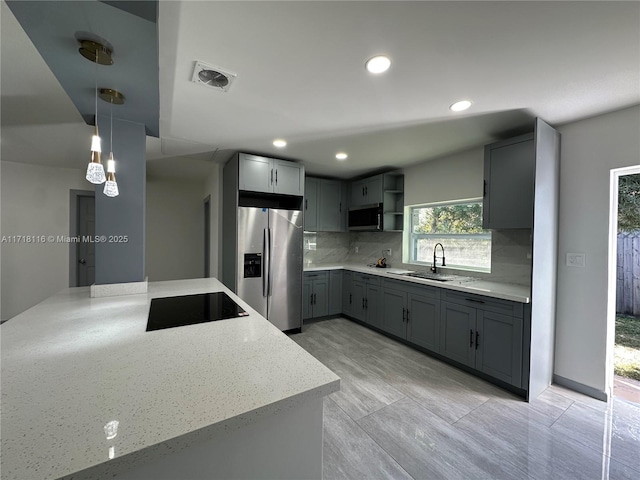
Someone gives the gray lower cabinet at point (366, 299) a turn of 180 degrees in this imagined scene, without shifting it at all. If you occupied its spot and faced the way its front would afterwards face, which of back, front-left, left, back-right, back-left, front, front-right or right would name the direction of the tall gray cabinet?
right

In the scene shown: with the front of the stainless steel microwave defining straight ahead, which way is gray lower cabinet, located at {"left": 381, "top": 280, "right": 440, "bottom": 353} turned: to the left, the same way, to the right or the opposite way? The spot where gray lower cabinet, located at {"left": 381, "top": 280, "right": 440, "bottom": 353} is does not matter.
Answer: the same way

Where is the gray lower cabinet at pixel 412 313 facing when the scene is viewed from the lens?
facing the viewer and to the left of the viewer

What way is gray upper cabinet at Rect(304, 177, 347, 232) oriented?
toward the camera

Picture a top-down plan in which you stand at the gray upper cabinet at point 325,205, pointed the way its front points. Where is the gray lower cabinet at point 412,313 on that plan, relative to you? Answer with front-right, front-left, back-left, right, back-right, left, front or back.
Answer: front-left

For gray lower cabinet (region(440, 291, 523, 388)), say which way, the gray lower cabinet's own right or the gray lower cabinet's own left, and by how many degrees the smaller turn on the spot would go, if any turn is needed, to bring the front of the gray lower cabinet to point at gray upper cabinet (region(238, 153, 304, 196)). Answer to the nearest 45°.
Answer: approximately 45° to the gray lower cabinet's own right

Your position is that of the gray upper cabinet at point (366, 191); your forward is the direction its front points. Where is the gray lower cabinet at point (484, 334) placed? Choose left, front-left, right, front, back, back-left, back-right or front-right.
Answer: left

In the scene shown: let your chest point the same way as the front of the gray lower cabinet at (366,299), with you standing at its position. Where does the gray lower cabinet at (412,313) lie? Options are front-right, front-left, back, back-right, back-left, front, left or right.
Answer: left

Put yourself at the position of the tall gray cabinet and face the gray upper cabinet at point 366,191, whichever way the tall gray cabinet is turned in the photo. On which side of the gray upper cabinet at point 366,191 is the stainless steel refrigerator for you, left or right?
left

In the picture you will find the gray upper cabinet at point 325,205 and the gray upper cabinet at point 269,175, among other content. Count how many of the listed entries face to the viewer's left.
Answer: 0

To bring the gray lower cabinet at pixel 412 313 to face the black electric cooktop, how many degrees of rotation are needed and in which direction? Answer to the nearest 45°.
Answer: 0° — it already faces it

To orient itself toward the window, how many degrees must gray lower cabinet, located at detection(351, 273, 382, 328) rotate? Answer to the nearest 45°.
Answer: approximately 135° to its left

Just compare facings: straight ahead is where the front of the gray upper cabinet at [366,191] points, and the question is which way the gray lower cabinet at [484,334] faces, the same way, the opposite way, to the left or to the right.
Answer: the same way

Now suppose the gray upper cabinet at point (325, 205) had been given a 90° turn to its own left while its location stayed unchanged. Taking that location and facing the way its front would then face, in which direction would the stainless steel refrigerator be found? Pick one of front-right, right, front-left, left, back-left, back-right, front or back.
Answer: back-right

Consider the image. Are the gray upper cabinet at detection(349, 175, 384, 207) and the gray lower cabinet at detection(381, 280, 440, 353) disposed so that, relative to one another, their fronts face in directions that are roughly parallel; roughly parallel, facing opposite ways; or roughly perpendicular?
roughly parallel

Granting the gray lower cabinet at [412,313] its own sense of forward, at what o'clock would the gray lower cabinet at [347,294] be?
the gray lower cabinet at [347,294] is roughly at 3 o'clock from the gray lower cabinet at [412,313].

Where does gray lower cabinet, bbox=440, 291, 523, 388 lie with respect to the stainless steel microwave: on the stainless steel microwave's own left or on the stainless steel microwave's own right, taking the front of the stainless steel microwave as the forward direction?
on the stainless steel microwave's own left

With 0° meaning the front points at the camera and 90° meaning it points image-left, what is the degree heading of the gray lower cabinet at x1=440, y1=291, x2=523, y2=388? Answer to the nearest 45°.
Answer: approximately 45°
